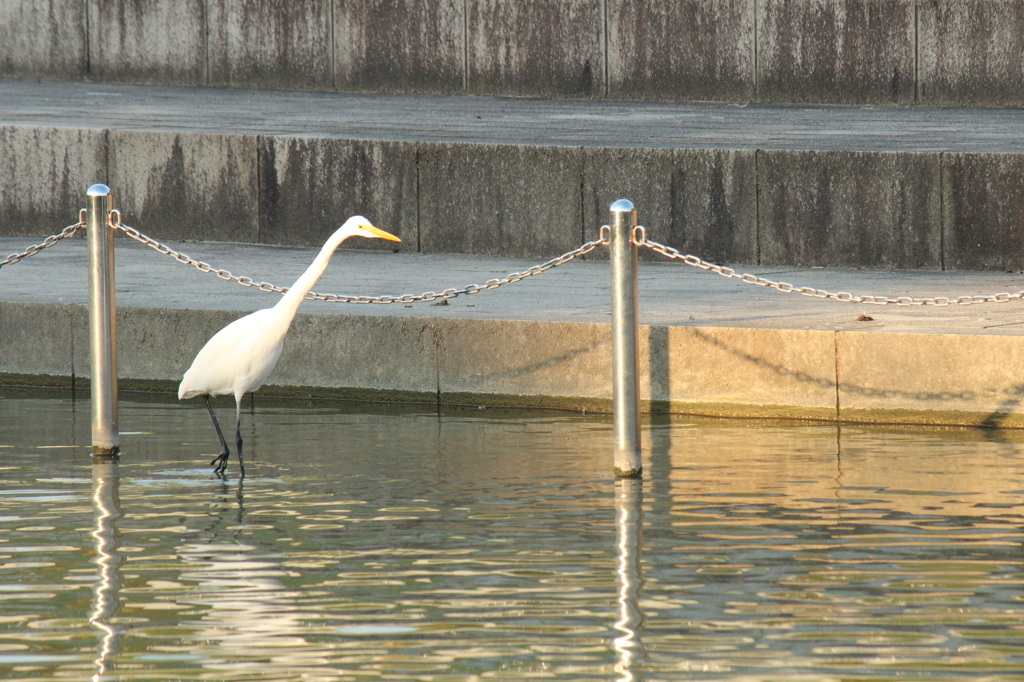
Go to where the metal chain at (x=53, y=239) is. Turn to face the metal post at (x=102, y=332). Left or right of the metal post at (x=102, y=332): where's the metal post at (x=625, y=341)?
left

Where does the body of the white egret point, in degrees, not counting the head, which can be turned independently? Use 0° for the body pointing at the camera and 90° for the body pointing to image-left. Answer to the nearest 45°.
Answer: approximately 270°

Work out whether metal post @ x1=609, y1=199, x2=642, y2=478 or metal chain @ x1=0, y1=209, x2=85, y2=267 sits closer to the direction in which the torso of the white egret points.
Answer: the metal post

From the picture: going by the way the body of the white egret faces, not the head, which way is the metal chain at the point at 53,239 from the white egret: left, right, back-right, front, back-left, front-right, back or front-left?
back-left

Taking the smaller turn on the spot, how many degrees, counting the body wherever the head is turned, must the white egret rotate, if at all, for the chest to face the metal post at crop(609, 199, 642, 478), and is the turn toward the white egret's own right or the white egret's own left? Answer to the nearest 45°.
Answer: approximately 45° to the white egret's own right
